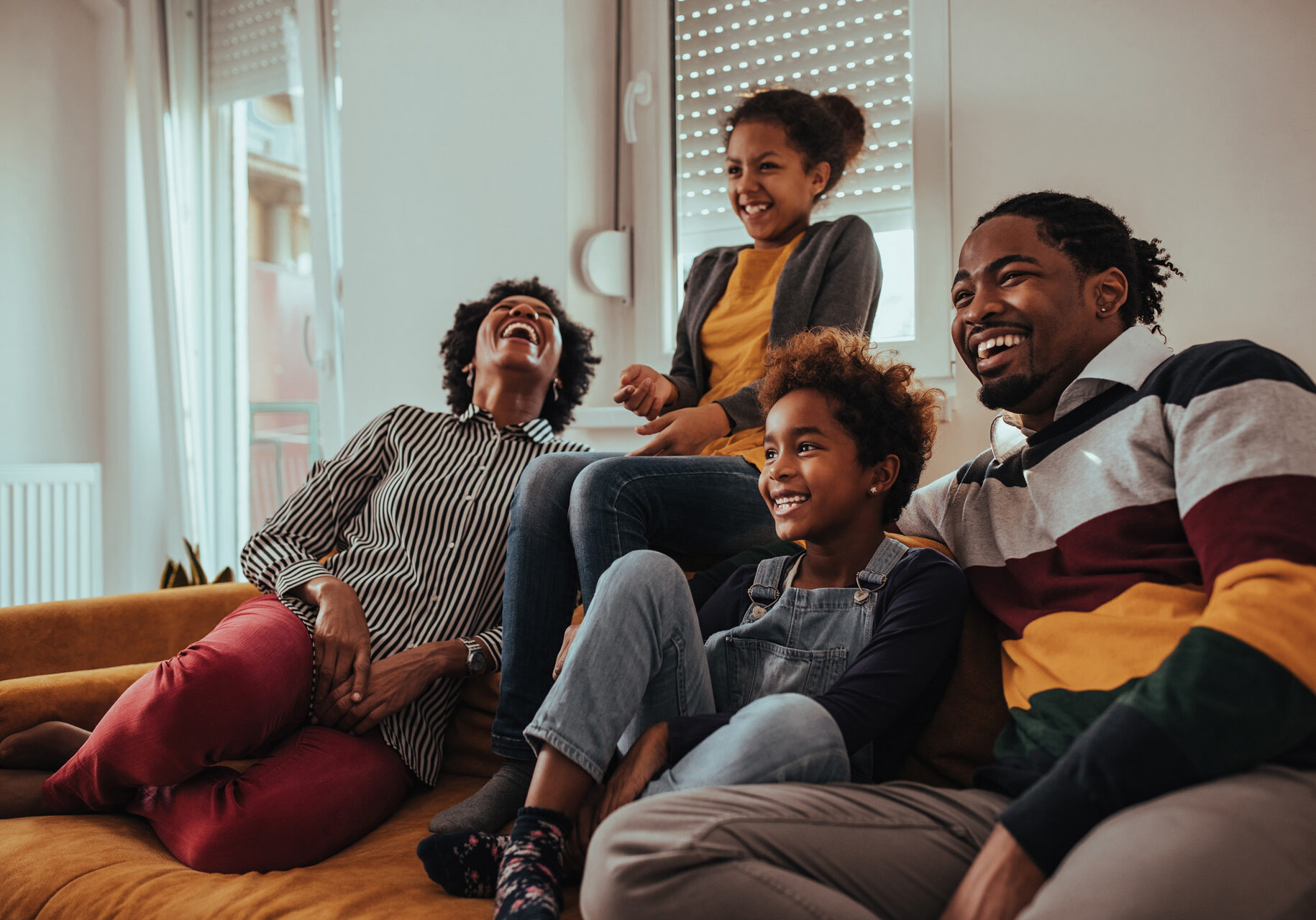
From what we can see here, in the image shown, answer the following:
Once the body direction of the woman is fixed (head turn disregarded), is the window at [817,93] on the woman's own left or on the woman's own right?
on the woman's own left

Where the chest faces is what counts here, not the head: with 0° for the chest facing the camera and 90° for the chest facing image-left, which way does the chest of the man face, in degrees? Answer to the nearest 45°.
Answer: approximately 45°

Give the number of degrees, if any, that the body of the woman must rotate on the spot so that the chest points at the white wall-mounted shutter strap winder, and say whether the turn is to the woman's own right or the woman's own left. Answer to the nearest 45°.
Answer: approximately 135° to the woman's own left

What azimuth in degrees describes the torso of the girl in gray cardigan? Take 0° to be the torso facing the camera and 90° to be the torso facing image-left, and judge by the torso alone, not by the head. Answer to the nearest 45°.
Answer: approximately 45°

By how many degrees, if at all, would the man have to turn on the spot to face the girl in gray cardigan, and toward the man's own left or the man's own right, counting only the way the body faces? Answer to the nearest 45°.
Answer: approximately 90° to the man's own right

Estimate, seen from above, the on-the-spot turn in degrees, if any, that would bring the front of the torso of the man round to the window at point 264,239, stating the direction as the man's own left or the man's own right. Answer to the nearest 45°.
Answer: approximately 90° to the man's own right

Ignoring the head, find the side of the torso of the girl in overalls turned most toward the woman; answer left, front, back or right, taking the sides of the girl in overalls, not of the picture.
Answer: right

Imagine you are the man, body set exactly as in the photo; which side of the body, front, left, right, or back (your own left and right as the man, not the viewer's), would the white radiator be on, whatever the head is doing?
right

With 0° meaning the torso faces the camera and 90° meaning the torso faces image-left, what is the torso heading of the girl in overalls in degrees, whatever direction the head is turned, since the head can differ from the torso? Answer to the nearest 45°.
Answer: approximately 45°
